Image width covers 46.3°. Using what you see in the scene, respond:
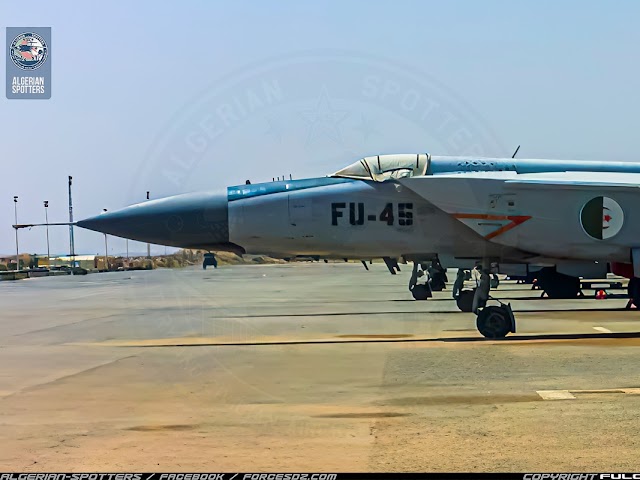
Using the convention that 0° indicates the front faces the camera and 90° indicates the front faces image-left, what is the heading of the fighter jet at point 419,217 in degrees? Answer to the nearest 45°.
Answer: approximately 90°
